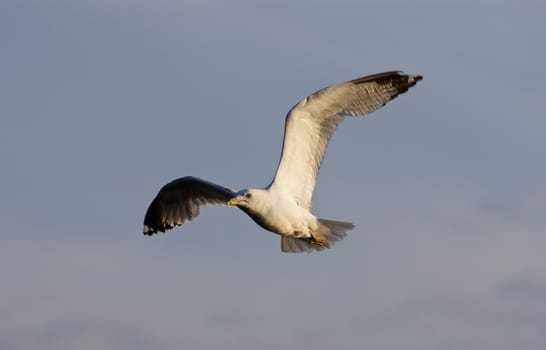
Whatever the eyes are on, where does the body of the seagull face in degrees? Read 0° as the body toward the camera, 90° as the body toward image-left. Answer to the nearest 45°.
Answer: approximately 45°
